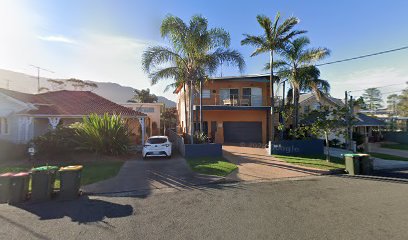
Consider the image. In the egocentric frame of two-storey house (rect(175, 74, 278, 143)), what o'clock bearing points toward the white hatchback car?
The white hatchback car is roughly at 1 o'clock from the two-storey house.

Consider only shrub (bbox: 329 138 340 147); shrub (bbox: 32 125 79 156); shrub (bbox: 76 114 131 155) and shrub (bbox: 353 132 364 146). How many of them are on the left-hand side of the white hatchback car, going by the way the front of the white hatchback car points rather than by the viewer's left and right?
2

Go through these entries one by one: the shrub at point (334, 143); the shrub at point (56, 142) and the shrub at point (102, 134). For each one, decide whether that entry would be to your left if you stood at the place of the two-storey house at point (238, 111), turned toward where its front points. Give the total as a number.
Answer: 1

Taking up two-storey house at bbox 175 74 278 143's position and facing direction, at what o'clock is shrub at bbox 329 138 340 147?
The shrub is roughly at 9 o'clock from the two-storey house.

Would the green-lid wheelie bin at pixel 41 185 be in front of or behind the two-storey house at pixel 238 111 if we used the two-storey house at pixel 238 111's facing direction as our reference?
in front

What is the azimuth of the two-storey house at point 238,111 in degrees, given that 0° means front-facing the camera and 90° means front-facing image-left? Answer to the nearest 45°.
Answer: approximately 0°

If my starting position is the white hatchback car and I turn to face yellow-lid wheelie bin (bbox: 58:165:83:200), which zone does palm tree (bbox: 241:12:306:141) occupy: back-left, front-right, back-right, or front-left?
back-left

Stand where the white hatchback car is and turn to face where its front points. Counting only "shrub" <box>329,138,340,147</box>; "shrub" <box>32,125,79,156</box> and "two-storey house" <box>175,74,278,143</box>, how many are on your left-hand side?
1
